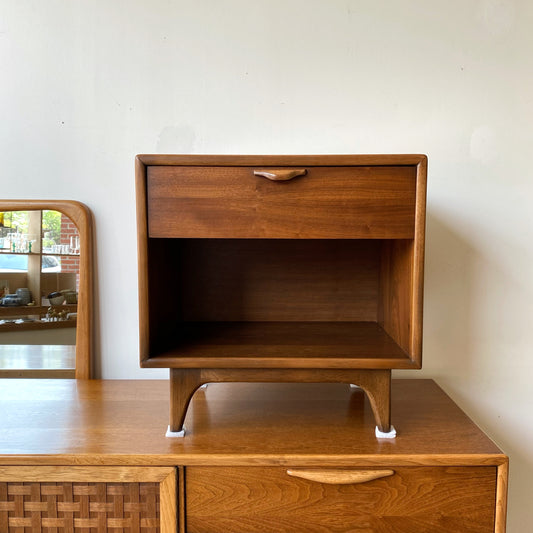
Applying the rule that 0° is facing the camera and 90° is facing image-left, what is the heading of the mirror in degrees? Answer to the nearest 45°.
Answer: approximately 0°

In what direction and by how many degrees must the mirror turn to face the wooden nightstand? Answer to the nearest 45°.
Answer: approximately 45° to its left

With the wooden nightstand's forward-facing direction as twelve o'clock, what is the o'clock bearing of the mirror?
The mirror is roughly at 4 o'clock from the wooden nightstand.

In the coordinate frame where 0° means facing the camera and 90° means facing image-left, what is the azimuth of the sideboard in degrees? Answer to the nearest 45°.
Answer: approximately 0°

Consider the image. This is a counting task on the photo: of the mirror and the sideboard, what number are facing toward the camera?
2

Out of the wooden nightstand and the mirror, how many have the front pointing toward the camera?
2
